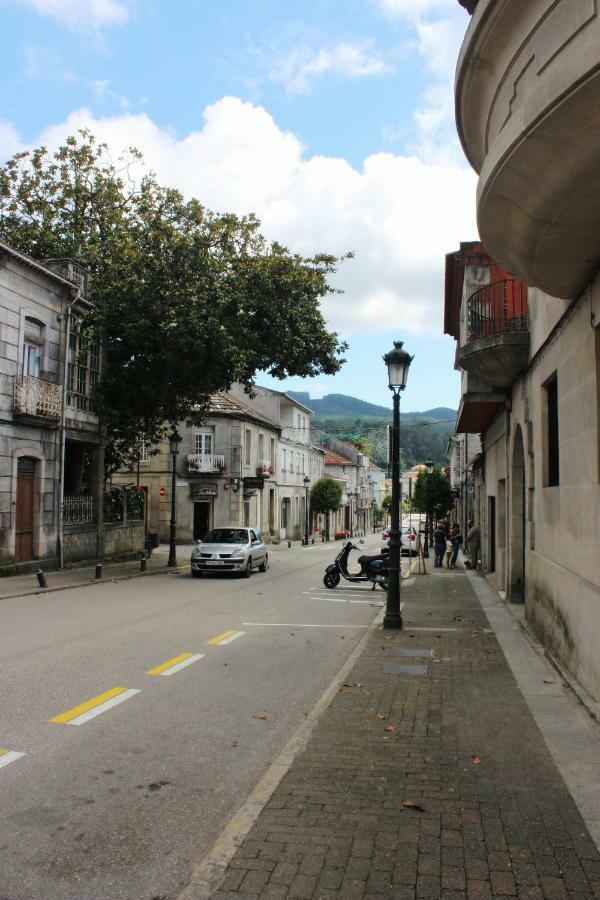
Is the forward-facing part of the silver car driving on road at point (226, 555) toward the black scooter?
no

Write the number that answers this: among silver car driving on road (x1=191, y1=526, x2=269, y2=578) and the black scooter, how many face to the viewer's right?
0

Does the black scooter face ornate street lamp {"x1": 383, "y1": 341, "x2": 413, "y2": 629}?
no

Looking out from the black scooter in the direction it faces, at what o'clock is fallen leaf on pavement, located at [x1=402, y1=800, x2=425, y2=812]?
The fallen leaf on pavement is roughly at 9 o'clock from the black scooter.

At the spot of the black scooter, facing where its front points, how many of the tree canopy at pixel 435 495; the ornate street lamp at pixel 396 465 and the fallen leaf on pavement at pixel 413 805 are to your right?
1

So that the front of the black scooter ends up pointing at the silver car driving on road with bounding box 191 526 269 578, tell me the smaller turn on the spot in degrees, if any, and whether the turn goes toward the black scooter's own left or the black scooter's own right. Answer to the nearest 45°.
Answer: approximately 45° to the black scooter's own right

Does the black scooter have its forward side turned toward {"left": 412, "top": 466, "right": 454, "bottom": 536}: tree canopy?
no

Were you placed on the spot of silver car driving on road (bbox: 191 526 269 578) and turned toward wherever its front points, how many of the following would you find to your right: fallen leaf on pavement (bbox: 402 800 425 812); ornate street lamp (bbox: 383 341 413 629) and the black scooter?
0

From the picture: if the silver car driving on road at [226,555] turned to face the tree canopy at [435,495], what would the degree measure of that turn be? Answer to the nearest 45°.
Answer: approximately 180°

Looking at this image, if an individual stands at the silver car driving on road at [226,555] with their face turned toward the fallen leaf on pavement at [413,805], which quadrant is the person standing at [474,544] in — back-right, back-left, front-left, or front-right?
back-left

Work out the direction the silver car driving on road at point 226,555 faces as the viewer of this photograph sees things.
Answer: facing the viewer and to the left of the viewer

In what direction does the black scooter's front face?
to the viewer's left

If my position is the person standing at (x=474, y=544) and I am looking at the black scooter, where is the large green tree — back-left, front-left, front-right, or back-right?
front-right

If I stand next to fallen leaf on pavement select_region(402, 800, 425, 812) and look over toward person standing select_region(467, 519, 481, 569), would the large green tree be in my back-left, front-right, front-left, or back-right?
front-left

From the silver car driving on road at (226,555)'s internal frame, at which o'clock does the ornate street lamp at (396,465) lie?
The ornate street lamp is roughly at 10 o'clock from the silver car driving on road.

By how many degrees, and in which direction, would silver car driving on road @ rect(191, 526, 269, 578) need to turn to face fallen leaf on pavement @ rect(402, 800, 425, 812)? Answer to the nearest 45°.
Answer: approximately 45° to its left
